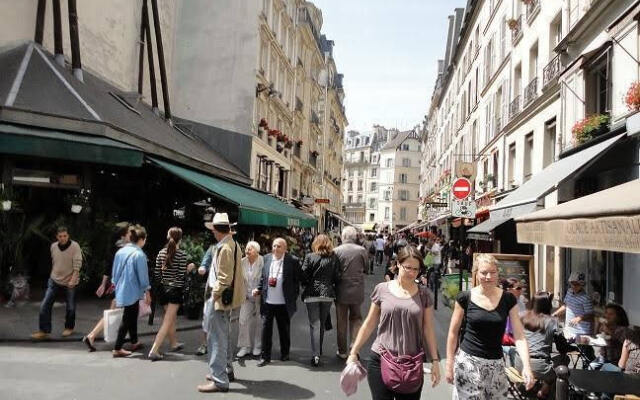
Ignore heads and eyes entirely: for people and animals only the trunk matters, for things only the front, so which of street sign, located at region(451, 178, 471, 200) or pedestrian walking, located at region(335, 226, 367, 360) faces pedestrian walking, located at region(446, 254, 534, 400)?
the street sign

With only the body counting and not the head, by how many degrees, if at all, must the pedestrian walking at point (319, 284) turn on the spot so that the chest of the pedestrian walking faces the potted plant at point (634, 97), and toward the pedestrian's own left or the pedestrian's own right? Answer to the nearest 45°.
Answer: approximately 90° to the pedestrian's own right

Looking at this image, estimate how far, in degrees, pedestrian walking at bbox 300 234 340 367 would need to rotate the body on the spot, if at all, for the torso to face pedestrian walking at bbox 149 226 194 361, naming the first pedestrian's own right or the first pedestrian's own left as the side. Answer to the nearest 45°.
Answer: approximately 90° to the first pedestrian's own left

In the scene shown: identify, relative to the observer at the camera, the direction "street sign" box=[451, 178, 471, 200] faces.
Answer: facing the viewer

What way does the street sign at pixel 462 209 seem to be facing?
toward the camera

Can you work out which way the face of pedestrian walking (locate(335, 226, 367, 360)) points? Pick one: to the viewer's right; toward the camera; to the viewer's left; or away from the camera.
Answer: away from the camera

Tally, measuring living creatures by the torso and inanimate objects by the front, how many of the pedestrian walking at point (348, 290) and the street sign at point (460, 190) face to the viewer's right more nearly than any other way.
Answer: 0

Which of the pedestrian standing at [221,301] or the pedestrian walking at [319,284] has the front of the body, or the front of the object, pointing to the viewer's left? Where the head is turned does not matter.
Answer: the pedestrian standing at [221,301]

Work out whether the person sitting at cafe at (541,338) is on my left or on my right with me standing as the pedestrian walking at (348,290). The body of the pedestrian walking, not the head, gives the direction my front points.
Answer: on my right

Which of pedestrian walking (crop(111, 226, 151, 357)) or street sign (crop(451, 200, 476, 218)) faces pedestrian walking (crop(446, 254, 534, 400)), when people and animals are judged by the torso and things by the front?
the street sign

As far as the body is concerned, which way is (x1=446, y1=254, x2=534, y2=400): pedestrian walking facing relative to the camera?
toward the camera
